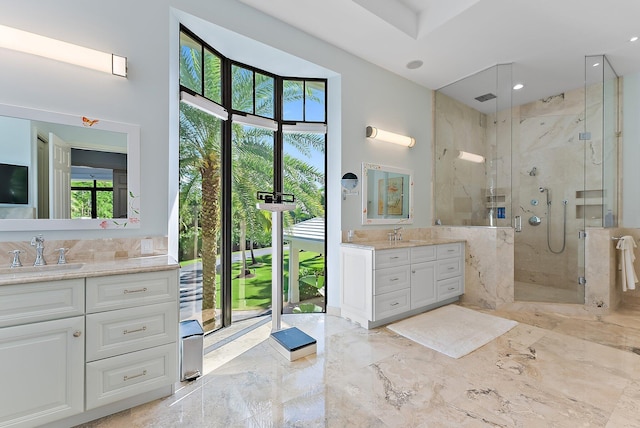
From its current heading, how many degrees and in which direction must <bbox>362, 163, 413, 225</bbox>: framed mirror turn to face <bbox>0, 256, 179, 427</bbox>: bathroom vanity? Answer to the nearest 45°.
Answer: approximately 90° to its right

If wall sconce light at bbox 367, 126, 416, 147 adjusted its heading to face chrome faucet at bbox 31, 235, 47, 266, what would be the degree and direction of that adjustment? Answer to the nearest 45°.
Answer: approximately 90° to its right

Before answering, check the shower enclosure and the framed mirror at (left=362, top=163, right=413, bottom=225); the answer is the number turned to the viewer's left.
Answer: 0

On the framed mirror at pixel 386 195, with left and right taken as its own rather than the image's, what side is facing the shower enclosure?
left

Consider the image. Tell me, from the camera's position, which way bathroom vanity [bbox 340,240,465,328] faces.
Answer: facing the viewer and to the right of the viewer

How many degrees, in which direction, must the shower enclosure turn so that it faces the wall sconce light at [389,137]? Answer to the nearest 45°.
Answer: approximately 45° to its right

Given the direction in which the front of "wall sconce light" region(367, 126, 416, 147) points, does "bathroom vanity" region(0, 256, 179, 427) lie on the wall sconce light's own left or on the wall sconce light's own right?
on the wall sconce light's own right

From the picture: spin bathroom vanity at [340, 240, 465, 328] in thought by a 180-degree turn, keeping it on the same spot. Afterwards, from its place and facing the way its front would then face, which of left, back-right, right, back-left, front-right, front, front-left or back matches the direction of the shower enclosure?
right

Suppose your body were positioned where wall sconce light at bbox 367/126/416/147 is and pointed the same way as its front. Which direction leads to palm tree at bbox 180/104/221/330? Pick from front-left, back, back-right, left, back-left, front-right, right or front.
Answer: right

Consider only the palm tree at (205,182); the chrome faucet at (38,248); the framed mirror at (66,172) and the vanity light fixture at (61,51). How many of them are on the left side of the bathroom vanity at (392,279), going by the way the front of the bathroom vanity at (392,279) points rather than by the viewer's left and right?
0

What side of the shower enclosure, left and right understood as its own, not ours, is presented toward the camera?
front

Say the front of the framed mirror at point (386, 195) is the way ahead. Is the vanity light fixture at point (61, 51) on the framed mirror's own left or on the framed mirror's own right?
on the framed mirror's own right

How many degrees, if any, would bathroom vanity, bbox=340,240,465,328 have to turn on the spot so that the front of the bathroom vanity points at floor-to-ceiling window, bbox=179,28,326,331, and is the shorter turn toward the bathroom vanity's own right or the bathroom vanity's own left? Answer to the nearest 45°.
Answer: approximately 135° to the bathroom vanity's own right

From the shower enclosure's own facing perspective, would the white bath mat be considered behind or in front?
in front

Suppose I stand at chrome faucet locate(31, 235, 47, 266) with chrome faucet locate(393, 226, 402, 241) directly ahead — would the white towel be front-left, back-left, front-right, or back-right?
front-right

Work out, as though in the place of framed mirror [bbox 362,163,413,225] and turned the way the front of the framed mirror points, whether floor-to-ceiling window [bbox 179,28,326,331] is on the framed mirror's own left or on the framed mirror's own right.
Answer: on the framed mirror's own right

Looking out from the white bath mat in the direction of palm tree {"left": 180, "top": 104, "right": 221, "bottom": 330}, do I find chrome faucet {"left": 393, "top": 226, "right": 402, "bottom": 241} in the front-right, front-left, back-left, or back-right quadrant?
front-right

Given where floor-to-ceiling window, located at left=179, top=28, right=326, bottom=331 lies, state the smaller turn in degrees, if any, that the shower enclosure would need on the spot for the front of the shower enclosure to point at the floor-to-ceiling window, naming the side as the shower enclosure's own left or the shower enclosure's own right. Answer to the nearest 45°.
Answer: approximately 45° to the shower enclosure's own right
